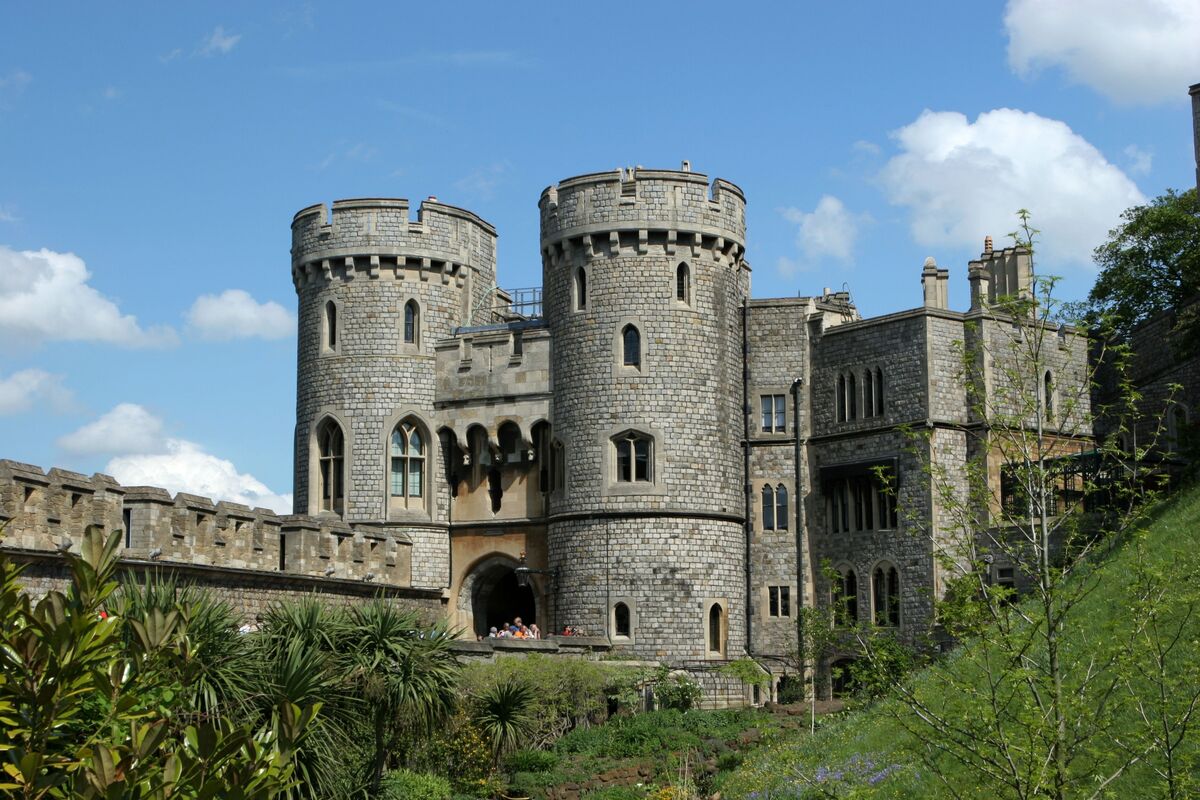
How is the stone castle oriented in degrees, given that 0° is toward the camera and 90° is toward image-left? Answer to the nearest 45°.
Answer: approximately 45°

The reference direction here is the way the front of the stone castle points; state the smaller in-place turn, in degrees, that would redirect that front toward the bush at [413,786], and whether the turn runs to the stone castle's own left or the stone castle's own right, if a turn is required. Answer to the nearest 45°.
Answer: approximately 45° to the stone castle's own left

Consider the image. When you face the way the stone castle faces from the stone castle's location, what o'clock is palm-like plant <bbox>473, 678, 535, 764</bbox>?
The palm-like plant is roughly at 11 o'clock from the stone castle.

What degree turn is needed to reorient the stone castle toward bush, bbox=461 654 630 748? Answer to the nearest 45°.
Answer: approximately 45° to its left

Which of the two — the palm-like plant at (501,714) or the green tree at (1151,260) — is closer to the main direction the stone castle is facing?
the palm-like plant
